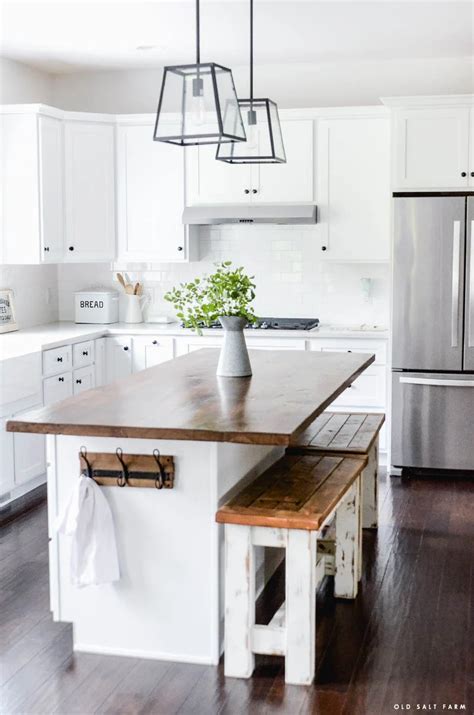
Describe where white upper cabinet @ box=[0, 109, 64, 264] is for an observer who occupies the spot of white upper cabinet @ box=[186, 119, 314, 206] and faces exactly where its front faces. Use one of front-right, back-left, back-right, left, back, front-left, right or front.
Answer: right

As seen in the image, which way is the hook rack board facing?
toward the camera

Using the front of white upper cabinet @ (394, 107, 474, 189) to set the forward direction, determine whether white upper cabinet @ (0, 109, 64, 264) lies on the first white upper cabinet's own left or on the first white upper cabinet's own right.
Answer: on the first white upper cabinet's own right

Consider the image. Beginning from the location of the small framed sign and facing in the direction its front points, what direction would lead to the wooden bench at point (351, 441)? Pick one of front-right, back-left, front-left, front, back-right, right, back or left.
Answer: front

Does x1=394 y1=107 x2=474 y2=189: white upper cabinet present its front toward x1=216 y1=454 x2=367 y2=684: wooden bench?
yes

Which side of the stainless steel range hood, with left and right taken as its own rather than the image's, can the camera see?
front

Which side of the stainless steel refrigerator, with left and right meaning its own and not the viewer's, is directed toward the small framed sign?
right

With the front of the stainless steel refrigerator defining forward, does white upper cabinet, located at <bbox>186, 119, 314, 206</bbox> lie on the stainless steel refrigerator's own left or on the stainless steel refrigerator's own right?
on the stainless steel refrigerator's own right

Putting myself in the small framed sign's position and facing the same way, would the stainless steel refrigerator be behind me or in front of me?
in front

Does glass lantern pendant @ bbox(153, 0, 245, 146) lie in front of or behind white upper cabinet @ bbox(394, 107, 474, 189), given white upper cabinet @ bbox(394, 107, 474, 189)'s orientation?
in front
